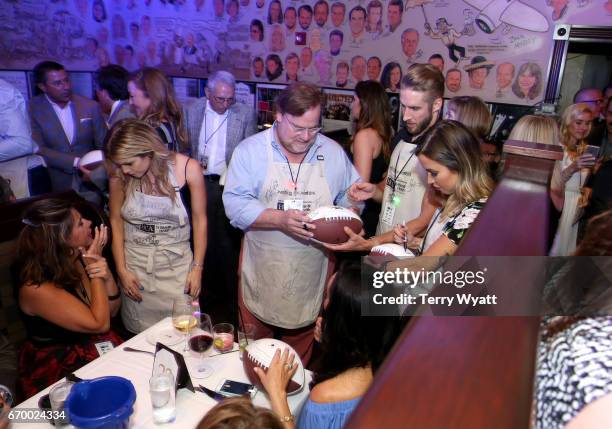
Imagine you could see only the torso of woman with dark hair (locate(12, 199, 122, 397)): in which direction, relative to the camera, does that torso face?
to the viewer's right

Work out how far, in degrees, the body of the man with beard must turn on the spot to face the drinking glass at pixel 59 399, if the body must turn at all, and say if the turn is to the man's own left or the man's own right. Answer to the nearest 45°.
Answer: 0° — they already face it

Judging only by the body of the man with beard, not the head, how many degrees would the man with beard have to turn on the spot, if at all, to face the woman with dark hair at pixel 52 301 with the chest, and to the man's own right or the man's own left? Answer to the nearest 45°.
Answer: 0° — they already face them

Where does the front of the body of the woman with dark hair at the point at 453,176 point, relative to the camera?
to the viewer's left

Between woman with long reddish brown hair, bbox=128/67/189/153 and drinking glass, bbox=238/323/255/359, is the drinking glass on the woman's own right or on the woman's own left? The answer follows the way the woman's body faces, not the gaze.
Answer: on the woman's own left

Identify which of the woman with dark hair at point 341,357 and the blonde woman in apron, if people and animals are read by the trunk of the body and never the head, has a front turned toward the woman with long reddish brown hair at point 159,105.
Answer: the woman with dark hair

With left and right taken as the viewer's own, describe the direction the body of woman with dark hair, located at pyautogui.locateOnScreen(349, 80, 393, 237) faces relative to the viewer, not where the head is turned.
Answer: facing away from the viewer and to the left of the viewer

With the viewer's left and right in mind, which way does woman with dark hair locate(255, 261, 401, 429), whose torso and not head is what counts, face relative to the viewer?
facing away from the viewer and to the left of the viewer
